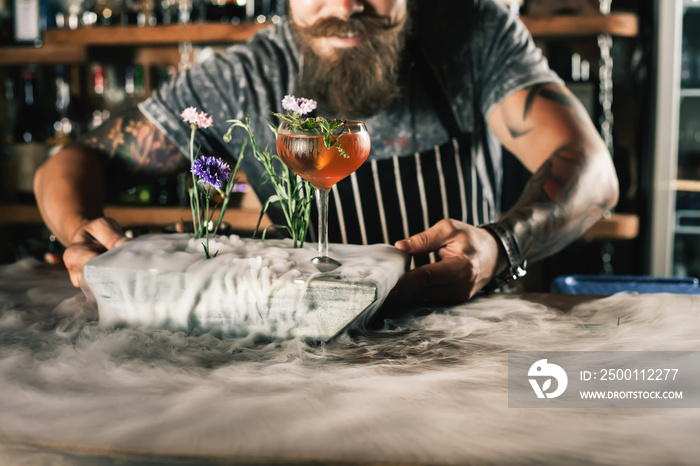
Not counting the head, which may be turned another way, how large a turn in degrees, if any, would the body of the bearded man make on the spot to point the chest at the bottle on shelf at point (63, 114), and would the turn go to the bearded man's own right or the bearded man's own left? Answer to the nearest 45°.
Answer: approximately 135° to the bearded man's own right

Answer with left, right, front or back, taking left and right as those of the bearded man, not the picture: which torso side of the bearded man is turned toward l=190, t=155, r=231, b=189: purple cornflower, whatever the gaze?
front

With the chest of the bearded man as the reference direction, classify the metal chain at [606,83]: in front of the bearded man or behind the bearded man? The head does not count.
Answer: behind

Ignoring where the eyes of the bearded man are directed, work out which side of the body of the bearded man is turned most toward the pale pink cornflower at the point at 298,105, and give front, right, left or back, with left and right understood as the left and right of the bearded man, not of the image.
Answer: front

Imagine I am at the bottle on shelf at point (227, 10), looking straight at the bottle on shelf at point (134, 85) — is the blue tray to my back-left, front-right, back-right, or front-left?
back-left

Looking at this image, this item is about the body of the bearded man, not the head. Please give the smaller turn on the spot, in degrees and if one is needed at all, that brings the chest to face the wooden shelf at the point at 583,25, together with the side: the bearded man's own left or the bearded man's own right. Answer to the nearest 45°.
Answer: approximately 135° to the bearded man's own left

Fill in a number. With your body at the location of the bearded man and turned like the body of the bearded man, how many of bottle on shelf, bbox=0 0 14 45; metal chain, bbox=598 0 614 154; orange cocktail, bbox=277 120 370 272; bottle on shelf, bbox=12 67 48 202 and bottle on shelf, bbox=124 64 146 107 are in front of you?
1

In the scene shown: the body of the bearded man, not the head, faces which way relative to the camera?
toward the camera

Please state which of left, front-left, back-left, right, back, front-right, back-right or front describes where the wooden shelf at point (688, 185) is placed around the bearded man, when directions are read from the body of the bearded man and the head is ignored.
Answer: back-left

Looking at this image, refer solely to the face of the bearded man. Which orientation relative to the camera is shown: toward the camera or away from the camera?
toward the camera

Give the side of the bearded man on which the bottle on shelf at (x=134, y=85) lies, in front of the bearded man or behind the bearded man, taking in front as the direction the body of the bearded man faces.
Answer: behind
